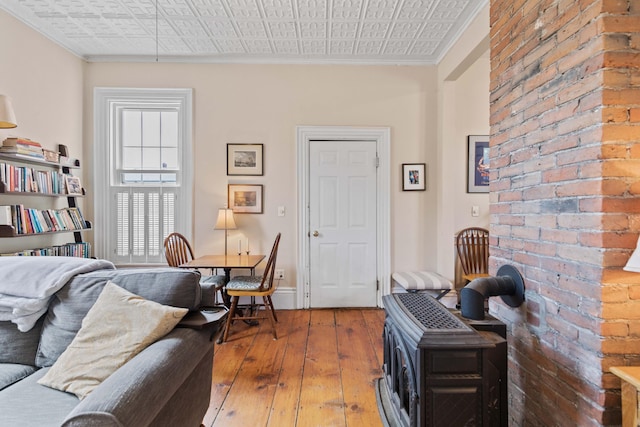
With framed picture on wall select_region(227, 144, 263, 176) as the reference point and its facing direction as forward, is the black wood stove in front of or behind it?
in front

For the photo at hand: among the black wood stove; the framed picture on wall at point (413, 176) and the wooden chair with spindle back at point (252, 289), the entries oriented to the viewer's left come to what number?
2

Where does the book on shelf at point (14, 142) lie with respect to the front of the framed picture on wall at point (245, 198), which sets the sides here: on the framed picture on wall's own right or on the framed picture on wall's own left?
on the framed picture on wall's own right

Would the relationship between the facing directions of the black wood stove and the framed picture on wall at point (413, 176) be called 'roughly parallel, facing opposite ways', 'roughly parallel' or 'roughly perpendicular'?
roughly perpendicular

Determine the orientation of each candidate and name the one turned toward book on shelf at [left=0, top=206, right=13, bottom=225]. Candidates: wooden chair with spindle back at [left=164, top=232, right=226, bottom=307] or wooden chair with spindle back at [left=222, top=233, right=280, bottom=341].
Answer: wooden chair with spindle back at [left=222, top=233, right=280, bottom=341]

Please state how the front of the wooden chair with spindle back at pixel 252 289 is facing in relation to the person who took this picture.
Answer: facing to the left of the viewer

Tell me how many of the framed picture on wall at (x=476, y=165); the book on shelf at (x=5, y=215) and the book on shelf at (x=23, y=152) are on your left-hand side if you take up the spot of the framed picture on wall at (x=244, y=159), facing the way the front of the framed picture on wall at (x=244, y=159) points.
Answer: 1

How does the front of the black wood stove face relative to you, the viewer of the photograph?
facing to the left of the viewer

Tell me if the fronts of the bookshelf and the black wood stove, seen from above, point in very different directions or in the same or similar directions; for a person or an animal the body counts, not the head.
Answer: very different directions

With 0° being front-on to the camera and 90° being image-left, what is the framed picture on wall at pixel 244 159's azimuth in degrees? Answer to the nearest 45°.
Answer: approximately 0°

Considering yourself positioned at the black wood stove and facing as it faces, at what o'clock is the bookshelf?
The bookshelf is roughly at 12 o'clock from the black wood stove.

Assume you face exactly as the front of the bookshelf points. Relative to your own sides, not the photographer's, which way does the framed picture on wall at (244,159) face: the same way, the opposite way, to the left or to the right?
to the right

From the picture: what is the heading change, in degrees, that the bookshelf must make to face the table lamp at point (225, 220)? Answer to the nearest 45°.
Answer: approximately 45° to its left
